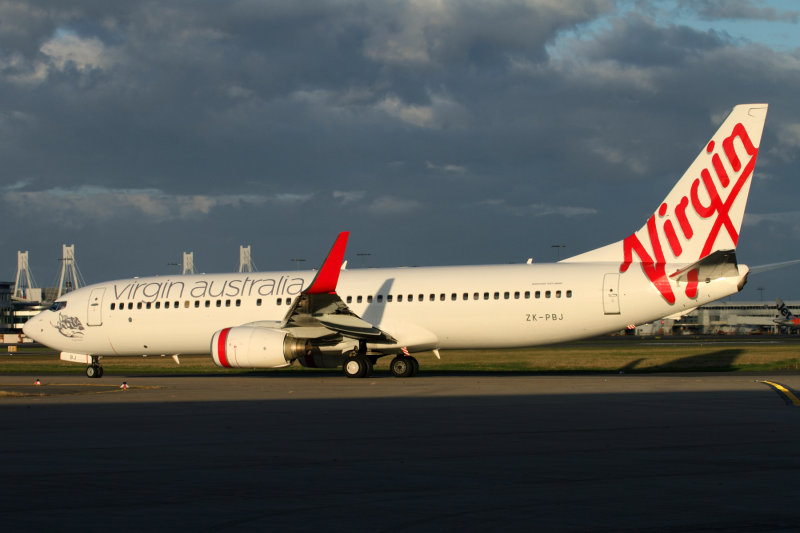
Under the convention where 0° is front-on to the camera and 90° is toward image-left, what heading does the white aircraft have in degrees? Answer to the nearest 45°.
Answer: approximately 90°
